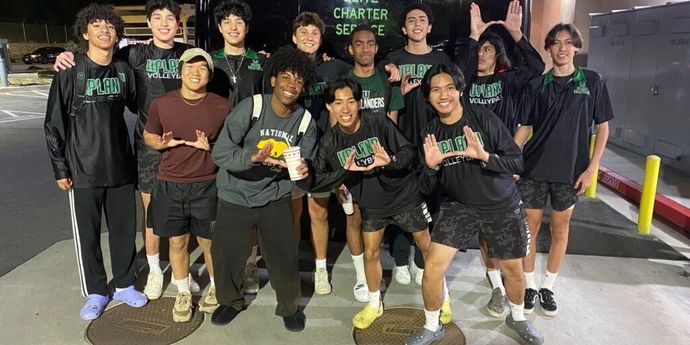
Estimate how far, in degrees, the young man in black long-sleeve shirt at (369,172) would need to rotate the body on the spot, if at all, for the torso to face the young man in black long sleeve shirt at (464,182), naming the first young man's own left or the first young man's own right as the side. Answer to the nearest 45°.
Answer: approximately 45° to the first young man's own left

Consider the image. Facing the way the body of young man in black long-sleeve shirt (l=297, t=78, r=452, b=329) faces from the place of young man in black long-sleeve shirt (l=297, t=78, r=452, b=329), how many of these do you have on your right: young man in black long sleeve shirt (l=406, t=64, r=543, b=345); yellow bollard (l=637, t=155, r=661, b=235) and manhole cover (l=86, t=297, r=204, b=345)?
1

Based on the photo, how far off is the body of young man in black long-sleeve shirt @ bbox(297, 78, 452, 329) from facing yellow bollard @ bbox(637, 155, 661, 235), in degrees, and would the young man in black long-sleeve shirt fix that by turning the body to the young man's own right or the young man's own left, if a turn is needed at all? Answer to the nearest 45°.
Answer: approximately 135° to the young man's own left

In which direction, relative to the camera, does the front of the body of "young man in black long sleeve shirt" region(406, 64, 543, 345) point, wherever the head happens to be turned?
toward the camera

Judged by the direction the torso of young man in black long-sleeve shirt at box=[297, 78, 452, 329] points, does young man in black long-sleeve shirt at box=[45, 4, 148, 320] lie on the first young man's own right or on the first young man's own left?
on the first young man's own right

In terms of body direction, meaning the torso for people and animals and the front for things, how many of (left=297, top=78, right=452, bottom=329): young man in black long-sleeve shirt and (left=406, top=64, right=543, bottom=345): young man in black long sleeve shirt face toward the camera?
2

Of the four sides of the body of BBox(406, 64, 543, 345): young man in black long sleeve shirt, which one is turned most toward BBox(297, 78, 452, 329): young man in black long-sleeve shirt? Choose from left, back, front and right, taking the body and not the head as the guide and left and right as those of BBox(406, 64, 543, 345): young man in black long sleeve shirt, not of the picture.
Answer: right
